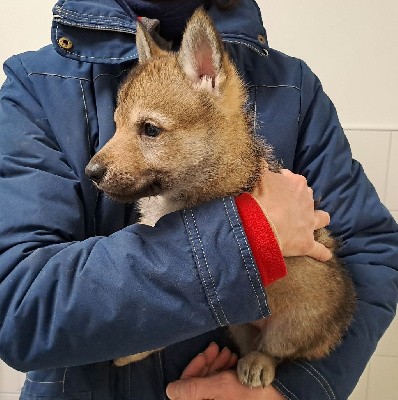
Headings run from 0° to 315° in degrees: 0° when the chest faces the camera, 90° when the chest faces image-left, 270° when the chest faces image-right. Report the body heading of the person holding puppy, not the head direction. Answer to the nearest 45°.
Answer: approximately 0°
